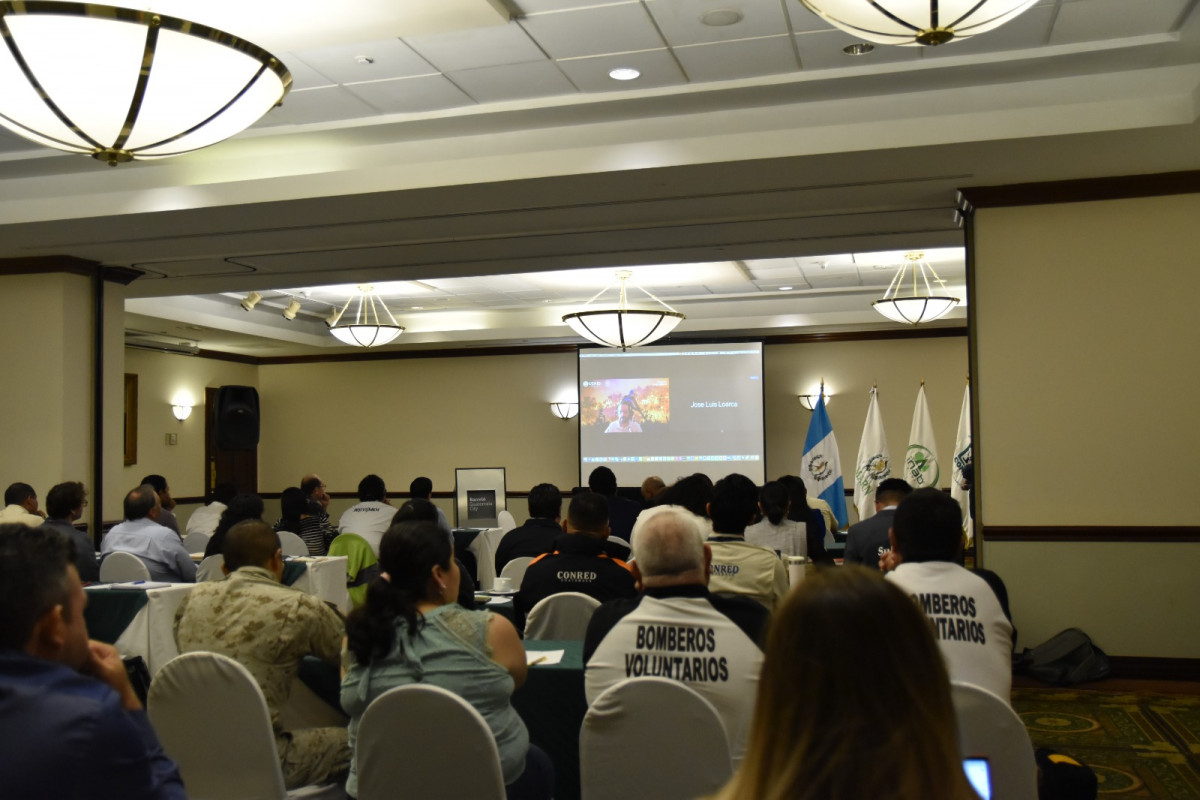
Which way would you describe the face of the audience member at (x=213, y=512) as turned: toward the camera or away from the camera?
away from the camera

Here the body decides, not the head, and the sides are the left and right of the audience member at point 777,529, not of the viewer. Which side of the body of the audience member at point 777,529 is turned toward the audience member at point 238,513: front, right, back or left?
left

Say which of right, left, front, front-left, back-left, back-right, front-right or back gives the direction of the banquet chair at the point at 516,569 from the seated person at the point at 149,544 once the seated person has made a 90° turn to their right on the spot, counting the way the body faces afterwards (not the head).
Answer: front

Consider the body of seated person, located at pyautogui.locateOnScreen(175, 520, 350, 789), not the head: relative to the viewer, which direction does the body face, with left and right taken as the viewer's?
facing away from the viewer and to the right of the viewer

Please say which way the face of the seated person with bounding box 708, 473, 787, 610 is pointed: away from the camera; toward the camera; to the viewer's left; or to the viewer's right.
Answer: away from the camera

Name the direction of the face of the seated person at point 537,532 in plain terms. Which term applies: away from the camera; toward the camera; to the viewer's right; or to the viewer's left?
away from the camera

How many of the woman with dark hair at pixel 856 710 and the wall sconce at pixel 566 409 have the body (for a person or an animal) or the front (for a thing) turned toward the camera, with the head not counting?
1

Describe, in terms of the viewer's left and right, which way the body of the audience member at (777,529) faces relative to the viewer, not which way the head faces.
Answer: facing away from the viewer

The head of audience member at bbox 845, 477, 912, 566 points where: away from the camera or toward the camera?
away from the camera

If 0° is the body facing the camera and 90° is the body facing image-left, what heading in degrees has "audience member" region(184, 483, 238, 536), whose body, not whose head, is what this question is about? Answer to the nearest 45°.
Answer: approximately 225°

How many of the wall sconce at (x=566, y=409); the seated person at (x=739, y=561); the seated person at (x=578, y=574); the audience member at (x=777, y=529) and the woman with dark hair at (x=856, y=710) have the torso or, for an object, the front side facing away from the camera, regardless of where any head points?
4

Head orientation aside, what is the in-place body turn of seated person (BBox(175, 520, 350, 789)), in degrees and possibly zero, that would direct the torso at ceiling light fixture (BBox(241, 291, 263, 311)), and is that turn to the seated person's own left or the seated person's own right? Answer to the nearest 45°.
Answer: approximately 45° to the seated person's own left

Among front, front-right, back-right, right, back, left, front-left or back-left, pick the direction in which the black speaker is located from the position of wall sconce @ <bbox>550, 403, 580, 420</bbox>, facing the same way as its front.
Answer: right

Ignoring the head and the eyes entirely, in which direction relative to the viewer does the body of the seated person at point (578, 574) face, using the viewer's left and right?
facing away from the viewer

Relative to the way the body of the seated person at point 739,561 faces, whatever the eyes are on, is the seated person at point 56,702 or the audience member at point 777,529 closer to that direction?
the audience member
